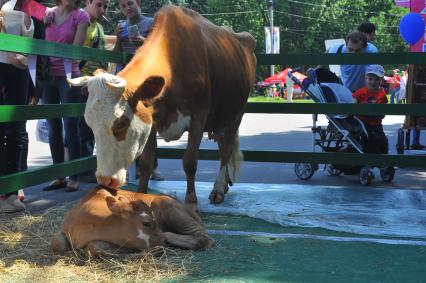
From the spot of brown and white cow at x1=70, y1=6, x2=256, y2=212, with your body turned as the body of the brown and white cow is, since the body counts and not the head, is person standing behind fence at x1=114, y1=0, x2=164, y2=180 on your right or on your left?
on your right

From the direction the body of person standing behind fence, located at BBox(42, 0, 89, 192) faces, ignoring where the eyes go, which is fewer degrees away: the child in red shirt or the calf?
the calf

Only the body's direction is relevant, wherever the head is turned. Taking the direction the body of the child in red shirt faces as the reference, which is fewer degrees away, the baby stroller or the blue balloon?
the baby stroller

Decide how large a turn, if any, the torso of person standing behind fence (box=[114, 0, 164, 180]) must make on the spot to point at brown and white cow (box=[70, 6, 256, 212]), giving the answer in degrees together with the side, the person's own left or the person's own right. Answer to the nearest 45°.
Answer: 0° — they already face it

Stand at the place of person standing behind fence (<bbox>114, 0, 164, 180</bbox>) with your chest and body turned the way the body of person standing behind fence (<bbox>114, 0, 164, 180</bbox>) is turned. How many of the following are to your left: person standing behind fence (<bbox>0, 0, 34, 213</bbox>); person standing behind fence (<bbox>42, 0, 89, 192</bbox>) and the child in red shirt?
1

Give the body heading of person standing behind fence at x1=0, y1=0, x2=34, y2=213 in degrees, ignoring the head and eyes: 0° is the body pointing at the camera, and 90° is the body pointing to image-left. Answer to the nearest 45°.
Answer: approximately 315°

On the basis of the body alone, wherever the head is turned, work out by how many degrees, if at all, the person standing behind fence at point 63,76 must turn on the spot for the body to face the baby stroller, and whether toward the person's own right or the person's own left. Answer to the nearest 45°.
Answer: approximately 135° to the person's own left

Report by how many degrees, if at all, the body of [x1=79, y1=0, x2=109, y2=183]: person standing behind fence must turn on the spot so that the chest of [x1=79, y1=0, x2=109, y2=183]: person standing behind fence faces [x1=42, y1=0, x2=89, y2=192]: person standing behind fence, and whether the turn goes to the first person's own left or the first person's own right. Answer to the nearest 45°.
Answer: approximately 90° to the first person's own right
